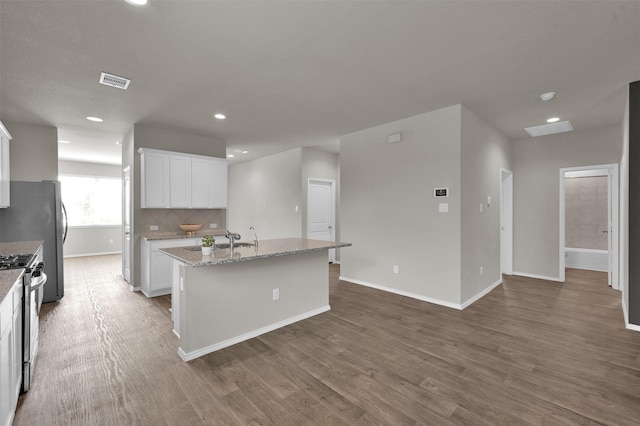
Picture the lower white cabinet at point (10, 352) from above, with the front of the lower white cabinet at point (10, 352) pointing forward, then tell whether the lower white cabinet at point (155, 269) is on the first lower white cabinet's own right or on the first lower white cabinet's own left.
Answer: on the first lower white cabinet's own left

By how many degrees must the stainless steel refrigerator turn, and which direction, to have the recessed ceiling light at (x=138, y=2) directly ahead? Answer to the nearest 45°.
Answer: approximately 90° to its right

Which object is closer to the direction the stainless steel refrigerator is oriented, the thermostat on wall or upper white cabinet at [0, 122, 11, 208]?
the thermostat on wall

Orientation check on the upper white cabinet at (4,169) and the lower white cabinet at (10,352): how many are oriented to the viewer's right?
2

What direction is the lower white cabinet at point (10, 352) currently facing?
to the viewer's right

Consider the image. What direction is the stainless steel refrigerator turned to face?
to the viewer's right

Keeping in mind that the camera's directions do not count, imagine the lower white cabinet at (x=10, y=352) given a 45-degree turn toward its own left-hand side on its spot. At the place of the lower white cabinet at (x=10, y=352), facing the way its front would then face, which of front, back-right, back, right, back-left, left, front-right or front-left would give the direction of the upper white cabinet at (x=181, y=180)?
front

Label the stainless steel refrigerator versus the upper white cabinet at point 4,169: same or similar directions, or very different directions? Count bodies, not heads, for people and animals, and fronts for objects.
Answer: same or similar directions

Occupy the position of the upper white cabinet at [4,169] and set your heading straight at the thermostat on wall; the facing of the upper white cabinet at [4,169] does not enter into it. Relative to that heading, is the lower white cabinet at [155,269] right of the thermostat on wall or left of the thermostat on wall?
left

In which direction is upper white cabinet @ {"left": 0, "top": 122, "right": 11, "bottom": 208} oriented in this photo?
to the viewer's right

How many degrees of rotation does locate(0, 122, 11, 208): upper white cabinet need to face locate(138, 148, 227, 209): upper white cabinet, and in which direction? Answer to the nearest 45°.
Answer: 0° — it already faces it
